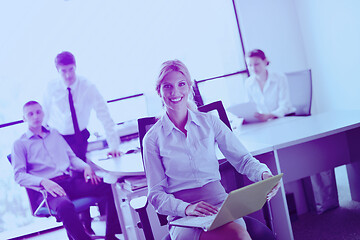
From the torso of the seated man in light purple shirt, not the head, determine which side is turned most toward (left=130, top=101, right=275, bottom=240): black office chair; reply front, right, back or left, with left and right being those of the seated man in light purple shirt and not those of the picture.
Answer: front

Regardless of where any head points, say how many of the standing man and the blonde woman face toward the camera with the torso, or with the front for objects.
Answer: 2

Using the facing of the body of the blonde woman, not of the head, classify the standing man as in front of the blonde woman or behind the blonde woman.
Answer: behind

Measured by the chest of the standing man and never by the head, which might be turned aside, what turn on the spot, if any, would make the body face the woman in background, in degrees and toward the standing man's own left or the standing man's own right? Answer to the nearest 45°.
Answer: approximately 90° to the standing man's own left

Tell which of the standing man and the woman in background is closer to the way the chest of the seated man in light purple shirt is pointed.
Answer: the woman in background

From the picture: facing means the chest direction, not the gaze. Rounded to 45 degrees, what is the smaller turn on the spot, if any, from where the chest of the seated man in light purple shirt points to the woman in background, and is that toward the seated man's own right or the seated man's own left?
approximately 45° to the seated man's own left

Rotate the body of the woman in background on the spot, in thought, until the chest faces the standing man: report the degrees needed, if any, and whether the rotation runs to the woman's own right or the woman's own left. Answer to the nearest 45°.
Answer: approximately 45° to the woman's own right

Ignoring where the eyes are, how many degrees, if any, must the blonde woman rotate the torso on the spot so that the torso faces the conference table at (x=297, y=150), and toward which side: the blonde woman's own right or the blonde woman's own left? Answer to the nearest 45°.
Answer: approximately 135° to the blonde woman's own left

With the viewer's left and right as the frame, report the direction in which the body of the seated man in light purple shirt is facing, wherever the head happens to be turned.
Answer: facing the viewer and to the right of the viewer

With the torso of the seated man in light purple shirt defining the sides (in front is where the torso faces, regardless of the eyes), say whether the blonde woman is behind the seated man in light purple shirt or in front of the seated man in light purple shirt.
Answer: in front

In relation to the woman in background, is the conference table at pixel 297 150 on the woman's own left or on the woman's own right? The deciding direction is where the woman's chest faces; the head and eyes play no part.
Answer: on the woman's own left

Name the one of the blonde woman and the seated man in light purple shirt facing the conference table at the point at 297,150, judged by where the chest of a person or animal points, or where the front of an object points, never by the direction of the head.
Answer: the seated man in light purple shirt
